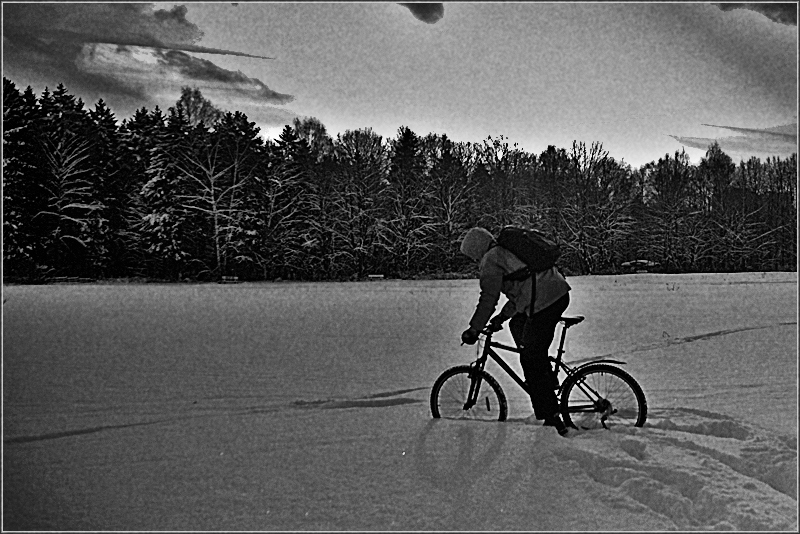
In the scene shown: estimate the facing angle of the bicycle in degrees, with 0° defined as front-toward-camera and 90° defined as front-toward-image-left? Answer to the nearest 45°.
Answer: approximately 90°
